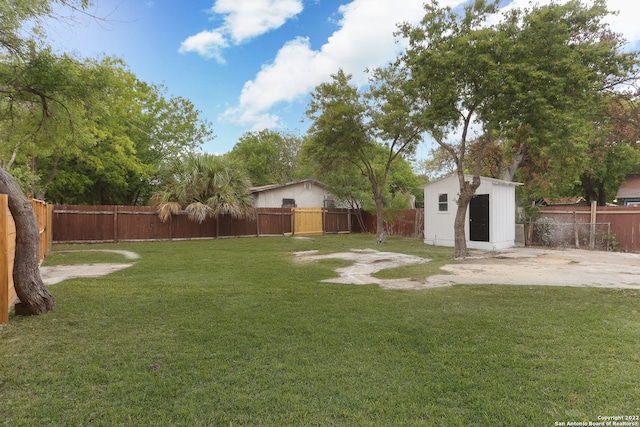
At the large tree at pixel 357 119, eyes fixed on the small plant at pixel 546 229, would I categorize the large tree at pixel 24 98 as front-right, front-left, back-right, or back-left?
back-right

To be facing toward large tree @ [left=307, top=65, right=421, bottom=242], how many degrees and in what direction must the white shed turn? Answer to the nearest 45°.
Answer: approximately 45° to its right

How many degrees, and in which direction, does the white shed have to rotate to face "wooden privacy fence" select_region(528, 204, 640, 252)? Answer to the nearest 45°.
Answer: approximately 135° to its left

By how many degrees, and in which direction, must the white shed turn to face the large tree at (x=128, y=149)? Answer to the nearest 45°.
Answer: approximately 45° to its right

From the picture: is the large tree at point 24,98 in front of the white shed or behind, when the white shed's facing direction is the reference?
in front

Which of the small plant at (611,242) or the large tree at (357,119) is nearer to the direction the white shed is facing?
the large tree

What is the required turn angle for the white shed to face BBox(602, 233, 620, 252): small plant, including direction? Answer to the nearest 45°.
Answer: approximately 135° to its left

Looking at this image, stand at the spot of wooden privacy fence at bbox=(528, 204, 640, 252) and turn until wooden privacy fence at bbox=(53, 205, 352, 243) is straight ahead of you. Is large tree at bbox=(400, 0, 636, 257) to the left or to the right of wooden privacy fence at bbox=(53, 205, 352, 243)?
left
